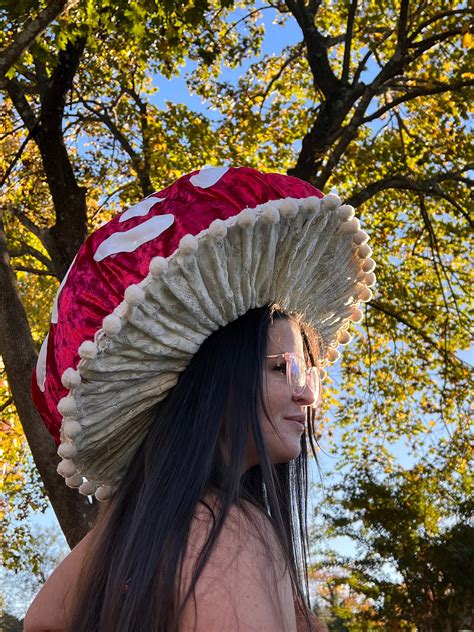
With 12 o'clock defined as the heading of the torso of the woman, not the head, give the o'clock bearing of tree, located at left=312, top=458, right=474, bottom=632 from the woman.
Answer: The tree is roughly at 11 o'clock from the woman.

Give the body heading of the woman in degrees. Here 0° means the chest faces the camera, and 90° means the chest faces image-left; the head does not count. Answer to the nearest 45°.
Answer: approximately 225°

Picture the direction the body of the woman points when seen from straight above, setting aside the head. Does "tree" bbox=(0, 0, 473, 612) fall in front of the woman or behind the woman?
in front
